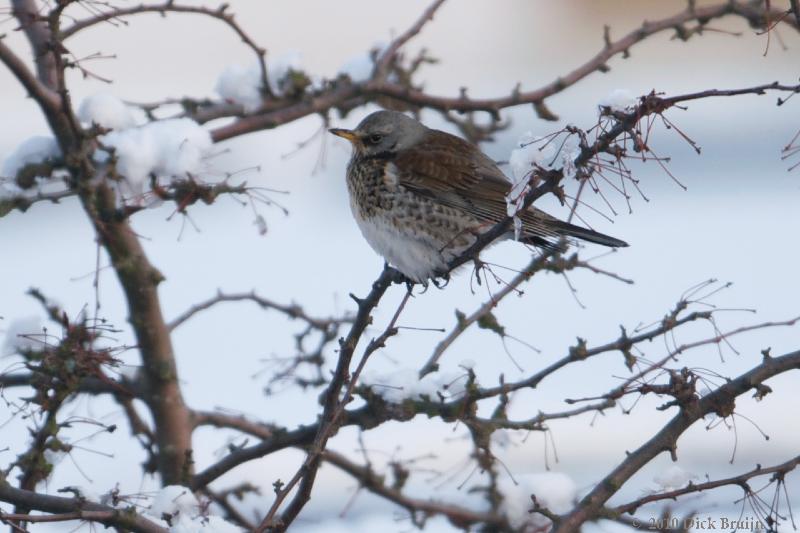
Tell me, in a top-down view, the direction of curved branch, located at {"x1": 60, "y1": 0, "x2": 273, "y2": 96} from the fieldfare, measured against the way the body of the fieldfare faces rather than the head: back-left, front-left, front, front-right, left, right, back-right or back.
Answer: front-left

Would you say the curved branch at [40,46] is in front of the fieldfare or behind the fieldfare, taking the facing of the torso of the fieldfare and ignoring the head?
in front

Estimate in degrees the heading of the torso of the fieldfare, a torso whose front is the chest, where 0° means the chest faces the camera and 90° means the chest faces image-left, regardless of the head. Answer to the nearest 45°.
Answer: approximately 90°
